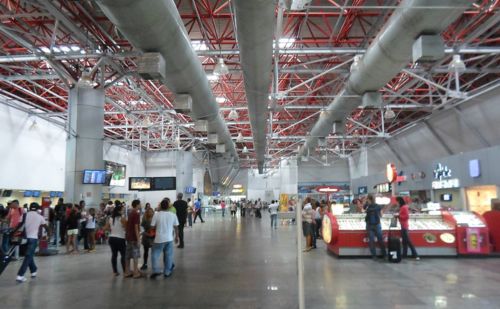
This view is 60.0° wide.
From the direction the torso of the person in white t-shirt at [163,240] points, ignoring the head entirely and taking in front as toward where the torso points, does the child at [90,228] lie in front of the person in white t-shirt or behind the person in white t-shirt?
in front

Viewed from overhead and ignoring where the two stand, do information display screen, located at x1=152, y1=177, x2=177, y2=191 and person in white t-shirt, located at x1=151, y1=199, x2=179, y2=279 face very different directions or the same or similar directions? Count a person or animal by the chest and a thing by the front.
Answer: very different directions

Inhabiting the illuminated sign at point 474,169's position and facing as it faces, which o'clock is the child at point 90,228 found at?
The child is roughly at 12 o'clock from the illuminated sign.

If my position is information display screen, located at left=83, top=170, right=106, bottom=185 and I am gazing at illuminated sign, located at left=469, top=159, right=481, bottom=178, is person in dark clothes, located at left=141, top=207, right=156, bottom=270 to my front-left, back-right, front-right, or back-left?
front-right

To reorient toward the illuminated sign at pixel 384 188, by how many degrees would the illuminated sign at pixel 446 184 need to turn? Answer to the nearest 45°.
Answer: approximately 90° to its right

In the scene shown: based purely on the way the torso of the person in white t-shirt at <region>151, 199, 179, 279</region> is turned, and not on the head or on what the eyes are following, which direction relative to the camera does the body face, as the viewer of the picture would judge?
away from the camera

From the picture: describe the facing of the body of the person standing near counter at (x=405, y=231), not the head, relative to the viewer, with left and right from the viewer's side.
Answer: facing to the left of the viewer

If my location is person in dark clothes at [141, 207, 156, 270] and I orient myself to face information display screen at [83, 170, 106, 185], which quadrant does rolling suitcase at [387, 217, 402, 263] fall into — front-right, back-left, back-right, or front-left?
back-right

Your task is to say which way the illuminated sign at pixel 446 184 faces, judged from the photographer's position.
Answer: facing the viewer and to the left of the viewer

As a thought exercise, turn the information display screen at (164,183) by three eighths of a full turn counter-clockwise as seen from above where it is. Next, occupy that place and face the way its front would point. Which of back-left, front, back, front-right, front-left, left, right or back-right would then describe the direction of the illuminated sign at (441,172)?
right

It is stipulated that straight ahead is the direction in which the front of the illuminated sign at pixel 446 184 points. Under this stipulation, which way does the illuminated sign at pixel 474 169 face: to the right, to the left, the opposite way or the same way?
the same way

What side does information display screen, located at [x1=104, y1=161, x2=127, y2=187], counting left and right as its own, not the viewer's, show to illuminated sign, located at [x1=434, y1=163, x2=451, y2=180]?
front

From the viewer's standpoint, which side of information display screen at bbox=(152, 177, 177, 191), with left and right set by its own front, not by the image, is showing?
front

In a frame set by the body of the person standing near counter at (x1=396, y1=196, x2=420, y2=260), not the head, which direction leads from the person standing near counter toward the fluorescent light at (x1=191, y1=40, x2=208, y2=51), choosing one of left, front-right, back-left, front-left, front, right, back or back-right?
front

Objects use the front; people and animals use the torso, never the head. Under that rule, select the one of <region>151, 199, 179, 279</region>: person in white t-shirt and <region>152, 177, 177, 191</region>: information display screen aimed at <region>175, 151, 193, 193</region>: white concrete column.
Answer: the person in white t-shirt
